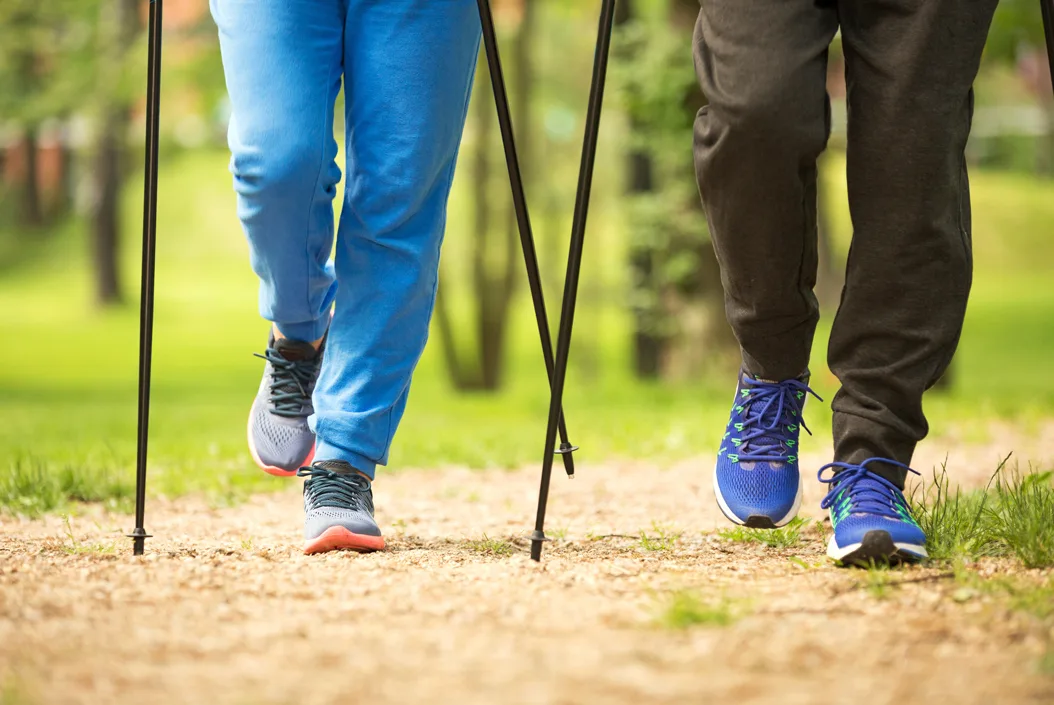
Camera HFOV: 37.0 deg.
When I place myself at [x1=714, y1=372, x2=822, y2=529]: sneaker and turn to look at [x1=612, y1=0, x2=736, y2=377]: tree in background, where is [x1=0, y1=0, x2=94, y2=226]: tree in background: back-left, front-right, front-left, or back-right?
front-left

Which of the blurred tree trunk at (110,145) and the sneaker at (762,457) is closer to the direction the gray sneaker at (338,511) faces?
the sneaker

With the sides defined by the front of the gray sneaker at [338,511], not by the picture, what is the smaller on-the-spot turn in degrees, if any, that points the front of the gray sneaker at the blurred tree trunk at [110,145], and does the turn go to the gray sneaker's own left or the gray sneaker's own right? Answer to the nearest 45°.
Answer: approximately 180°

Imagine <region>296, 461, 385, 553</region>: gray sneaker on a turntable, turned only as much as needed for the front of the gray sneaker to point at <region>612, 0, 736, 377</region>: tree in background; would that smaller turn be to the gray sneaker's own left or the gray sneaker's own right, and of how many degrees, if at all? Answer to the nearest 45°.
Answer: approximately 180°

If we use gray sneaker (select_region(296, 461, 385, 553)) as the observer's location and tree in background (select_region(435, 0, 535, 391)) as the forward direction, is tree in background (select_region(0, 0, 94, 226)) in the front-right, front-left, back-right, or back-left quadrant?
front-left

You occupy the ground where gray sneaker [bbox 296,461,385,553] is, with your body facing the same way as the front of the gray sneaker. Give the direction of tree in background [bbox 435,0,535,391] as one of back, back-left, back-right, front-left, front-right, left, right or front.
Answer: back

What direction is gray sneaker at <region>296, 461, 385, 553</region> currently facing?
toward the camera

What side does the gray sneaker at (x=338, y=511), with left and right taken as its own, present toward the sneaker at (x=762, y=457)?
left

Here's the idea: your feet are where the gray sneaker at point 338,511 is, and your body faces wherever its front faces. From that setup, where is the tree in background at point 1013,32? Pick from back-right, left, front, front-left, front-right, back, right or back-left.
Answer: back-left

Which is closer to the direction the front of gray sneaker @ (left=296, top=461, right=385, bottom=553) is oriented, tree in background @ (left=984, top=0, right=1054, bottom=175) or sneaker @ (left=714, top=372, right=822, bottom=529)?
the sneaker

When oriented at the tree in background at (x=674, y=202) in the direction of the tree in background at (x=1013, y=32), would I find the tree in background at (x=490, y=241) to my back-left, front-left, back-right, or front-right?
back-left

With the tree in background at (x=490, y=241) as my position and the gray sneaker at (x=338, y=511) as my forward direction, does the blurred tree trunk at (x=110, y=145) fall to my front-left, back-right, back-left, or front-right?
back-right
